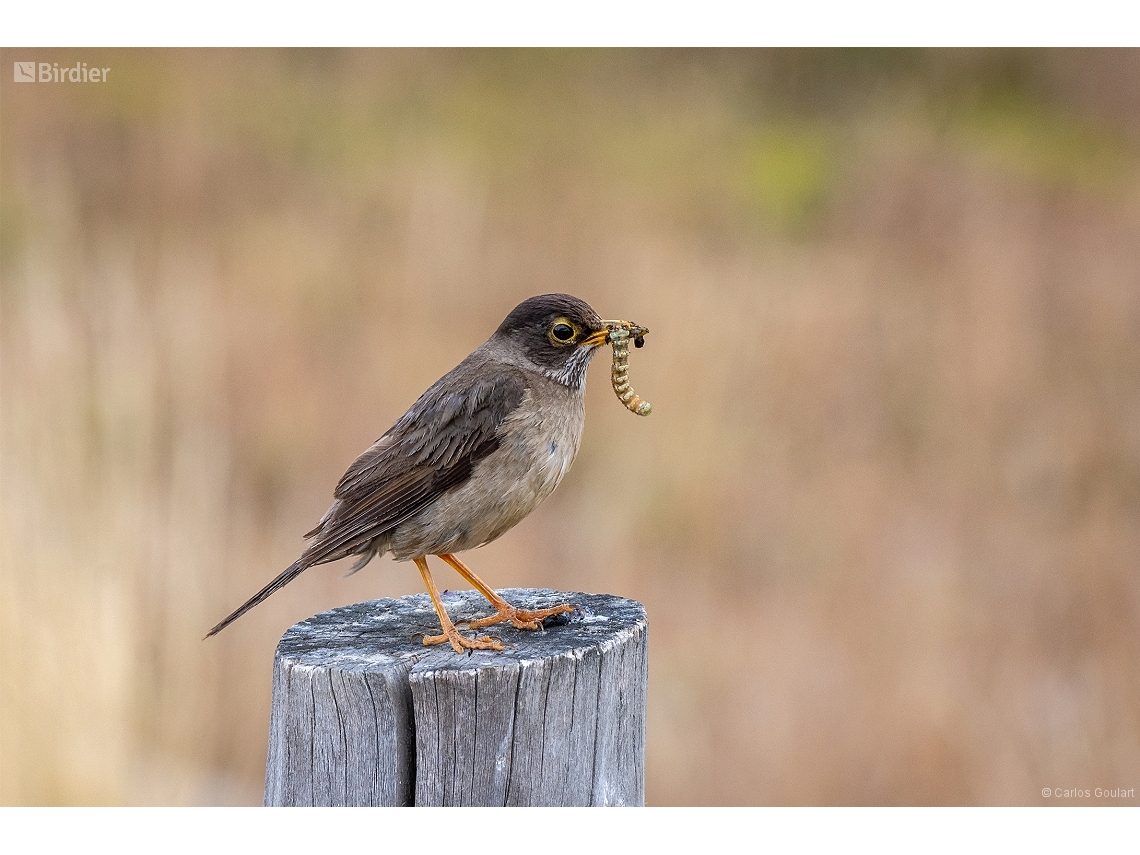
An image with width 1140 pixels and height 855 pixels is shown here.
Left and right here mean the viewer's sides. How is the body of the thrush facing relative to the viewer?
facing to the right of the viewer
